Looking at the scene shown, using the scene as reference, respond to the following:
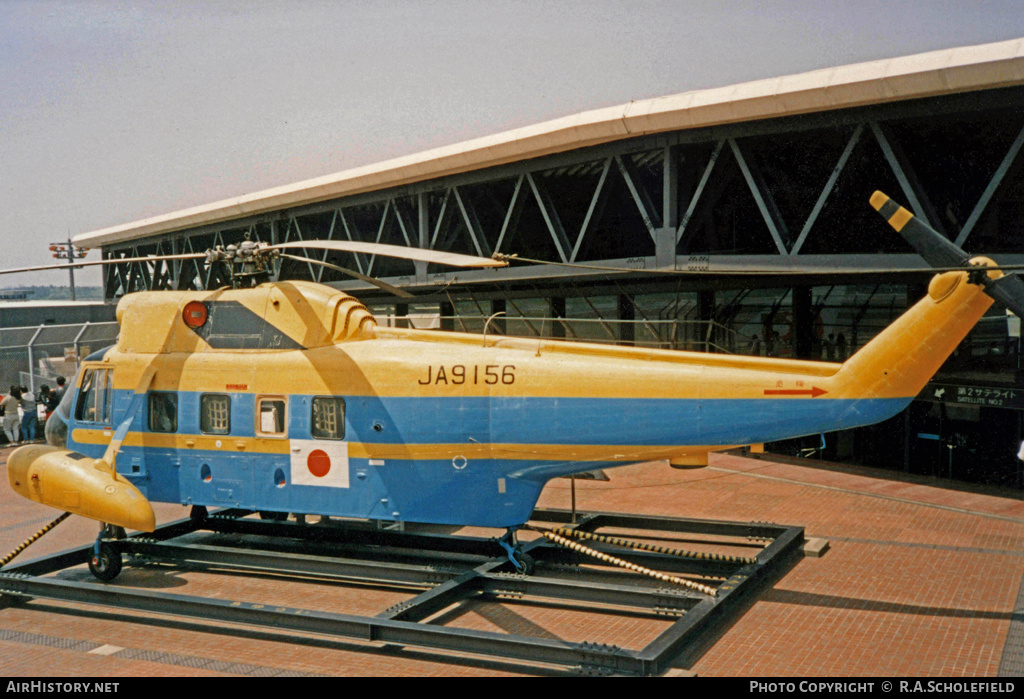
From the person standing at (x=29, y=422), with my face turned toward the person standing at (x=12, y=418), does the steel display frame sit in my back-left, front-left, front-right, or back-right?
back-left

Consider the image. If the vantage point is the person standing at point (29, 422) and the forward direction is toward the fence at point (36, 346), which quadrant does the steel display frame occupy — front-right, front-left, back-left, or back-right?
back-right

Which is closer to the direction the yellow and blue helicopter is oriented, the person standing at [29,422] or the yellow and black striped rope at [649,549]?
the person standing

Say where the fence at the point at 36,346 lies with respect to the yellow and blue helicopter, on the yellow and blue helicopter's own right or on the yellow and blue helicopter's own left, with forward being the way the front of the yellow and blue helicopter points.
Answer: on the yellow and blue helicopter's own right

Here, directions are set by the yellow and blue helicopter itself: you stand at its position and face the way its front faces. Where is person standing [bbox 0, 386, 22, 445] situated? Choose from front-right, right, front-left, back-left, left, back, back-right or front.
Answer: front-right

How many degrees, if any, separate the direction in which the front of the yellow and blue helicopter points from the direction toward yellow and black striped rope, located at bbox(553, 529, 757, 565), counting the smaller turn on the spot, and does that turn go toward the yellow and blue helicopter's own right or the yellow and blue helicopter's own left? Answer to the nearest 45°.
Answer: approximately 180°

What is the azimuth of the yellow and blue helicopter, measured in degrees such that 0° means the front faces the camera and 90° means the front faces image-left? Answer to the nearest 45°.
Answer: approximately 90°

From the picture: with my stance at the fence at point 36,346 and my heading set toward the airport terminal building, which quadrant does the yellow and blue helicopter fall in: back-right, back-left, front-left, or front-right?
front-right

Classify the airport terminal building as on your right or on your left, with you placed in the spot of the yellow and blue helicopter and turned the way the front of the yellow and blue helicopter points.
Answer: on your right

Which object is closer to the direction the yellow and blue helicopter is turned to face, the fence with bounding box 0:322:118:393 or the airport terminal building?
the fence
